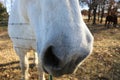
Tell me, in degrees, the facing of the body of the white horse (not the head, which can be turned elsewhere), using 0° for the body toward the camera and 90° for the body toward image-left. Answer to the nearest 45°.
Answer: approximately 315°
